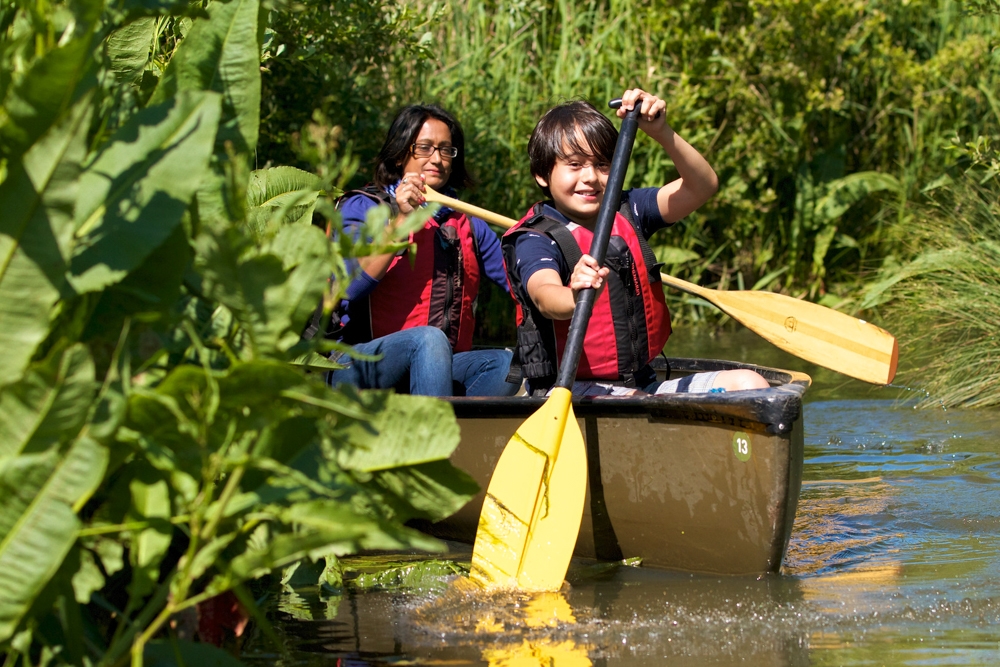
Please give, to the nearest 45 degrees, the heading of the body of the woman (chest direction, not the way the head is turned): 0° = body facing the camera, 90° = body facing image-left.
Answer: approximately 315°

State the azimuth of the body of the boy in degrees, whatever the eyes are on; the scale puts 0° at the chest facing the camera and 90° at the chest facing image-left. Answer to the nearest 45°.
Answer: approximately 315°

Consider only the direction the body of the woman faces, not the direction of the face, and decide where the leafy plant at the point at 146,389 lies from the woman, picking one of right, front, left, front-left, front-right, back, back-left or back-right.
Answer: front-right

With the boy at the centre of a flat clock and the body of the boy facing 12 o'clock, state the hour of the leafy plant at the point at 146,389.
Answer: The leafy plant is roughly at 2 o'clock from the boy.

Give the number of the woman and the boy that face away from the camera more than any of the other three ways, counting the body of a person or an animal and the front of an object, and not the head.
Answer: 0
